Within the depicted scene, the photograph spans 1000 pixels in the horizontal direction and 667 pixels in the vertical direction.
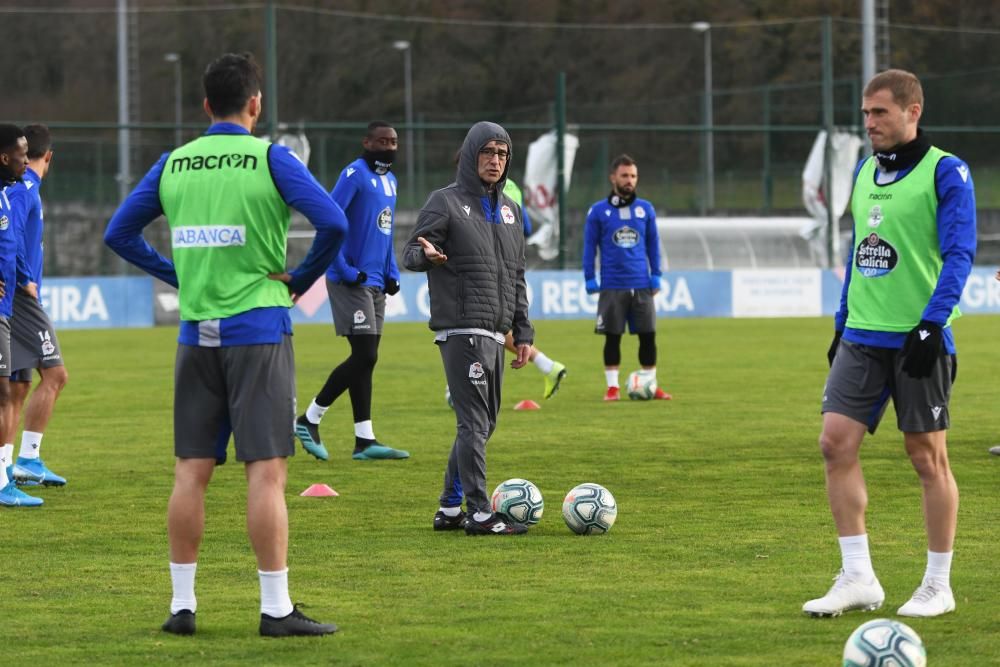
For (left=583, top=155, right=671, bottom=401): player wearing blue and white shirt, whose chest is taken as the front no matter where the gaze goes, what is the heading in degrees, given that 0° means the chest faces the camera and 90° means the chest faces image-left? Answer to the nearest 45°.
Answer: approximately 0°

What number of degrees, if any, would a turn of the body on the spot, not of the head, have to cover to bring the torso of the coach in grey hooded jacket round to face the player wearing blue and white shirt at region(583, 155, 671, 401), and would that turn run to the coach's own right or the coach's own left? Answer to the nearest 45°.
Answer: approximately 135° to the coach's own left

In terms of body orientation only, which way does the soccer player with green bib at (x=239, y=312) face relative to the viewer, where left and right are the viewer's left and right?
facing away from the viewer and to the right of the viewer

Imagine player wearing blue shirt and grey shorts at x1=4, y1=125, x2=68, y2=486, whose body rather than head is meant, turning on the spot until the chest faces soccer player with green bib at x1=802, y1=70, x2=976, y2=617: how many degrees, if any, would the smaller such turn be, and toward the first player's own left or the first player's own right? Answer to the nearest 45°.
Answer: approximately 45° to the first player's own right

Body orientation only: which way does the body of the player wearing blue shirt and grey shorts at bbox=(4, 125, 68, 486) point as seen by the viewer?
to the viewer's right

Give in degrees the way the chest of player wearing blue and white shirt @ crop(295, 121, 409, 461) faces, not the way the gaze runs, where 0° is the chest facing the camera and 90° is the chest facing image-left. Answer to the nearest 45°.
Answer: approximately 315°

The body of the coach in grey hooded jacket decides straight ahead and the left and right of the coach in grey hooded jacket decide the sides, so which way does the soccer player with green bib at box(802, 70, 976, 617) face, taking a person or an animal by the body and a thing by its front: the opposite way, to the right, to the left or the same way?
to the right
